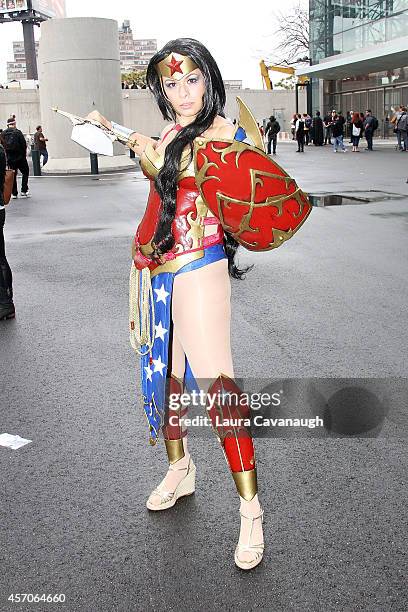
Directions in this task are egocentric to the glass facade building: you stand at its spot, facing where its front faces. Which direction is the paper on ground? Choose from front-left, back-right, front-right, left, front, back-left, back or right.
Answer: front-left

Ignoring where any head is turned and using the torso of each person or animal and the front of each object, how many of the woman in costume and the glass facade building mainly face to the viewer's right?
0

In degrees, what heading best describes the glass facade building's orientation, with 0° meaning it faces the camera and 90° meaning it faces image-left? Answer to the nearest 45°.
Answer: approximately 45°

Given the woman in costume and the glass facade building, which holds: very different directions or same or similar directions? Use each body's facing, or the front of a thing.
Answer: same or similar directions

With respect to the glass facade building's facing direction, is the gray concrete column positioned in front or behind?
in front

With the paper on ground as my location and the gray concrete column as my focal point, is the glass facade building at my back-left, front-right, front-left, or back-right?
front-right

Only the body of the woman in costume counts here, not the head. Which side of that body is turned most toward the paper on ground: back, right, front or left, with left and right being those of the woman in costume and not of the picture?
right

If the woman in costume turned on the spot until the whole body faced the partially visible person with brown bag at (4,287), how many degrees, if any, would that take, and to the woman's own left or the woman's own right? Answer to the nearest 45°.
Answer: approximately 90° to the woman's own right
